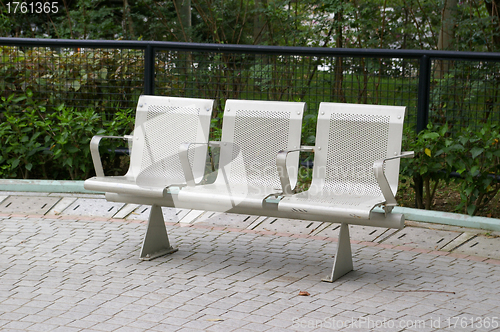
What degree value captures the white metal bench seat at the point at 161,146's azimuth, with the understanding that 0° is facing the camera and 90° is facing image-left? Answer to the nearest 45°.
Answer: approximately 45°

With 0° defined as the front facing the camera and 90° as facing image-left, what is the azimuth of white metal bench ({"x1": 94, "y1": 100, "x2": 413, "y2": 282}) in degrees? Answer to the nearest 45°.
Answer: approximately 45°

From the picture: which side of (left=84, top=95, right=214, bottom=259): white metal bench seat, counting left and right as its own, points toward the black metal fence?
back

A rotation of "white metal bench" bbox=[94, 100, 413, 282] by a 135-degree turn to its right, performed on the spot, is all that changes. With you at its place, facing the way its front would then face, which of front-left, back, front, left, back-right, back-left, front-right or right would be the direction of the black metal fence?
front

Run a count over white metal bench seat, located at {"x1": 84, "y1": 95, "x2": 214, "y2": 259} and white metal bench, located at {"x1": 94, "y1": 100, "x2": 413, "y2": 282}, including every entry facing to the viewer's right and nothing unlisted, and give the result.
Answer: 0
